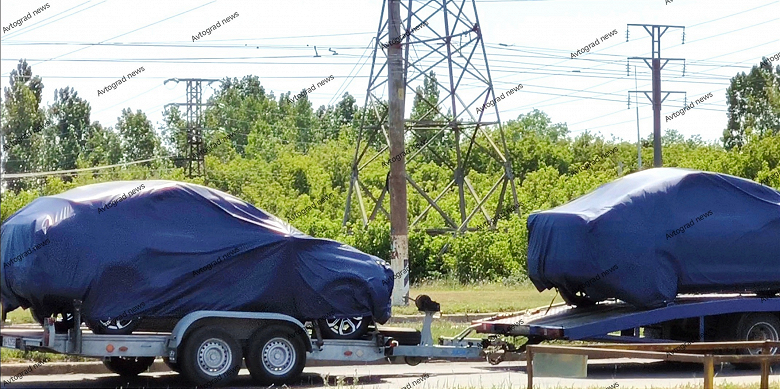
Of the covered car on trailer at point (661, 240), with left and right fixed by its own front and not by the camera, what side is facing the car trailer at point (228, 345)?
back

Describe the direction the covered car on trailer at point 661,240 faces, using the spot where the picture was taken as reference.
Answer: facing away from the viewer and to the right of the viewer

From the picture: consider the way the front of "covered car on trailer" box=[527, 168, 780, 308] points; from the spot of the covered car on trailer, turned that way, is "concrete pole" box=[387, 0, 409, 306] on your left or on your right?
on your left

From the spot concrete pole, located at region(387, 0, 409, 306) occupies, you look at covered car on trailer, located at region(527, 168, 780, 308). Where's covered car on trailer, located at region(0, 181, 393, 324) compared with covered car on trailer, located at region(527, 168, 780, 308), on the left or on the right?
right

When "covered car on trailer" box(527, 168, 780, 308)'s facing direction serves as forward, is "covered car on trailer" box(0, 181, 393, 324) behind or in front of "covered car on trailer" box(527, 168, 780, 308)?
behind
